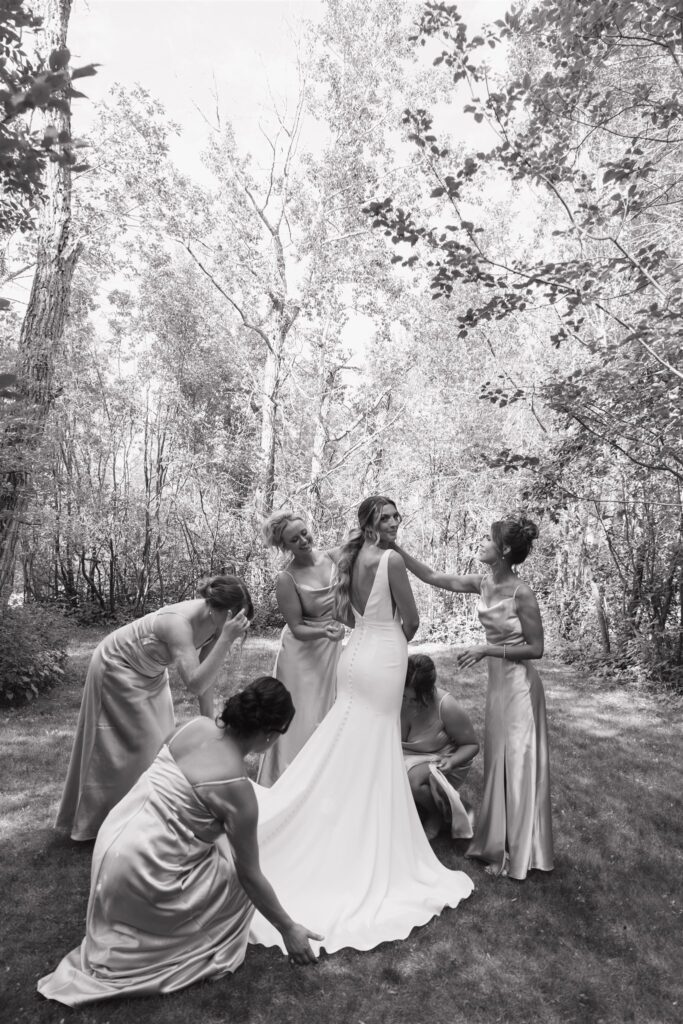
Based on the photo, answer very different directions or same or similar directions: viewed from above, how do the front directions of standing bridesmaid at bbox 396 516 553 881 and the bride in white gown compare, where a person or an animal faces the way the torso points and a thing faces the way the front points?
very different directions

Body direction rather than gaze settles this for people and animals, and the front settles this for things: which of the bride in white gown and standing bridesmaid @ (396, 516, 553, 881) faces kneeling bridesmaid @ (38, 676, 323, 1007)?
the standing bridesmaid

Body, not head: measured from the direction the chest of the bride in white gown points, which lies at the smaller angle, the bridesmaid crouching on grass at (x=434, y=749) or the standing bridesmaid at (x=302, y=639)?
the bridesmaid crouching on grass

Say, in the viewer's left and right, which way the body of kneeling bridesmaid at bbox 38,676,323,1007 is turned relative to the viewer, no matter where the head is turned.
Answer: facing away from the viewer and to the right of the viewer

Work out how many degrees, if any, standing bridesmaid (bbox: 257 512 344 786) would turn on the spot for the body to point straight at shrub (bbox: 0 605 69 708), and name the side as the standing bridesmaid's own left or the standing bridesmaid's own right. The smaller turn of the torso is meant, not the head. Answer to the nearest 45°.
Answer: approximately 180°

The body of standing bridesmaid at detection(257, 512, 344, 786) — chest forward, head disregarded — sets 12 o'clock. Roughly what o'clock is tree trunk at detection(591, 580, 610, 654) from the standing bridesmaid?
The tree trunk is roughly at 9 o'clock from the standing bridesmaid.

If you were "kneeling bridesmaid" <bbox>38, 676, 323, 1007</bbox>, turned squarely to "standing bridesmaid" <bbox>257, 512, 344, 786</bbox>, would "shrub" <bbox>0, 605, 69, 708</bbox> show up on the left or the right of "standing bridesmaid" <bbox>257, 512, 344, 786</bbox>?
left

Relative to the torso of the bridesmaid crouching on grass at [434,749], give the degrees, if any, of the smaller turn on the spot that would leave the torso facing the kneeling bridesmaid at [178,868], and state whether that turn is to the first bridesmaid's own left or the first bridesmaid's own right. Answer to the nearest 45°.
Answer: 0° — they already face them

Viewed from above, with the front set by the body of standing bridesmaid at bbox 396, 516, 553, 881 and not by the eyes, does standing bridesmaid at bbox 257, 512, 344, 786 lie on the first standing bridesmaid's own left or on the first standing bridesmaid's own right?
on the first standing bridesmaid's own right

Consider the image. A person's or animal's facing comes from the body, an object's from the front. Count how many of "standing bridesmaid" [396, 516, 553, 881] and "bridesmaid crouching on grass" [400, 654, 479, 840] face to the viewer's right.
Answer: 0

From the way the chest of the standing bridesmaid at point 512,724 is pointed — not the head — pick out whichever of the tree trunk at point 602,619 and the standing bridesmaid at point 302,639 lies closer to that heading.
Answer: the standing bridesmaid

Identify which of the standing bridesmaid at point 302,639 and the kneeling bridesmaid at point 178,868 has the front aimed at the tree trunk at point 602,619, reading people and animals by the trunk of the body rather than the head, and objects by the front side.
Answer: the kneeling bridesmaid

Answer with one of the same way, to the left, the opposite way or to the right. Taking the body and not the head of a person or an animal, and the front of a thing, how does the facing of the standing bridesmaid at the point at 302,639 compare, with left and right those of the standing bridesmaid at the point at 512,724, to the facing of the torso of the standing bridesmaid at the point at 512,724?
to the left

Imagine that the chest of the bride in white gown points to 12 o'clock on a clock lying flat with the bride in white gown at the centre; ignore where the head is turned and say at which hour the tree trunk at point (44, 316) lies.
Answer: The tree trunk is roughly at 9 o'clock from the bride in white gown.

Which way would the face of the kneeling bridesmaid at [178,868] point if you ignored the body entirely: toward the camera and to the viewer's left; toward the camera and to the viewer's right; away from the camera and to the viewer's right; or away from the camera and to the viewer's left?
away from the camera and to the viewer's right

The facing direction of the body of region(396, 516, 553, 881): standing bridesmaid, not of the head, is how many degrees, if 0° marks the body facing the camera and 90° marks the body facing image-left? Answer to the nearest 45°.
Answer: approximately 45°

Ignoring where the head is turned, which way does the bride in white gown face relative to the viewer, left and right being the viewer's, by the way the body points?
facing away from the viewer and to the right of the viewer
